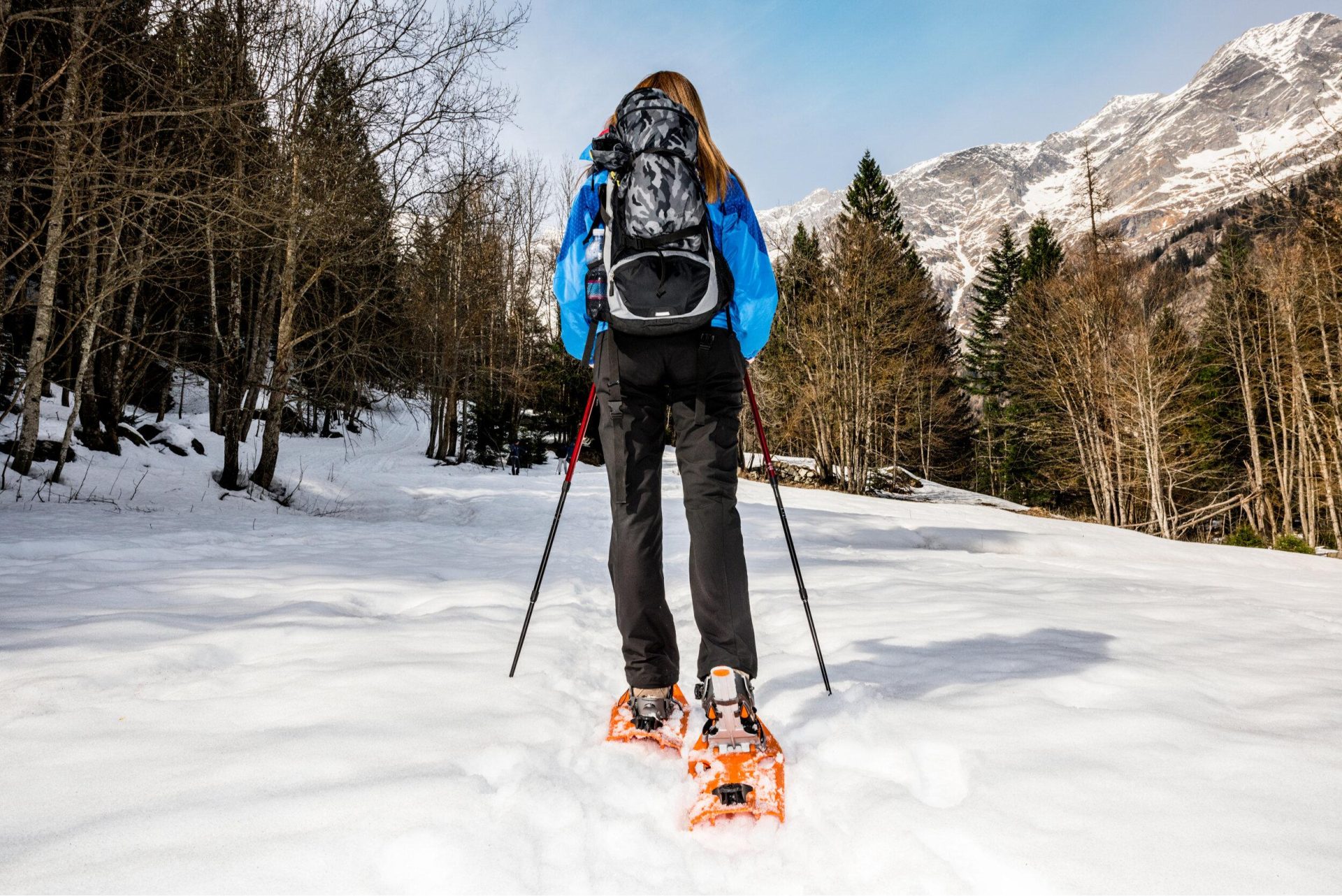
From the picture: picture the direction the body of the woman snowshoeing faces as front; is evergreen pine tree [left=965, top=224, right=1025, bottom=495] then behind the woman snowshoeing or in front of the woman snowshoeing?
in front

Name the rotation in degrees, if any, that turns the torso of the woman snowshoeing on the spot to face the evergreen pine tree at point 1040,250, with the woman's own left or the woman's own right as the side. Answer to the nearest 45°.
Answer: approximately 45° to the woman's own right

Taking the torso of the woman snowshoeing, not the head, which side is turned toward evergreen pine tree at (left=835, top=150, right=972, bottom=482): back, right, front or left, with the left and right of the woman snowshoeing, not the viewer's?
front

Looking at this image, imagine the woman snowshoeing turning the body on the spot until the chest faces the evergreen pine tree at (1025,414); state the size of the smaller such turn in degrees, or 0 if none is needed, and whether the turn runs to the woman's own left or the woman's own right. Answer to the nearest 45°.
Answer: approximately 45° to the woman's own right

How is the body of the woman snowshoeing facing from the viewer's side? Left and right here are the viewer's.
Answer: facing away from the viewer

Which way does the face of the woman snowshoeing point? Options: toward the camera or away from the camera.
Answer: away from the camera

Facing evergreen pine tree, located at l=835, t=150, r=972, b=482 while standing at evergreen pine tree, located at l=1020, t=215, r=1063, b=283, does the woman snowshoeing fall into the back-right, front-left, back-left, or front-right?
front-left

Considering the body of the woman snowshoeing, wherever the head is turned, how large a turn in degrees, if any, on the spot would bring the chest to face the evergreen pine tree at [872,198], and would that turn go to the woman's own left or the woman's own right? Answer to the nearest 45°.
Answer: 0° — they already face it
